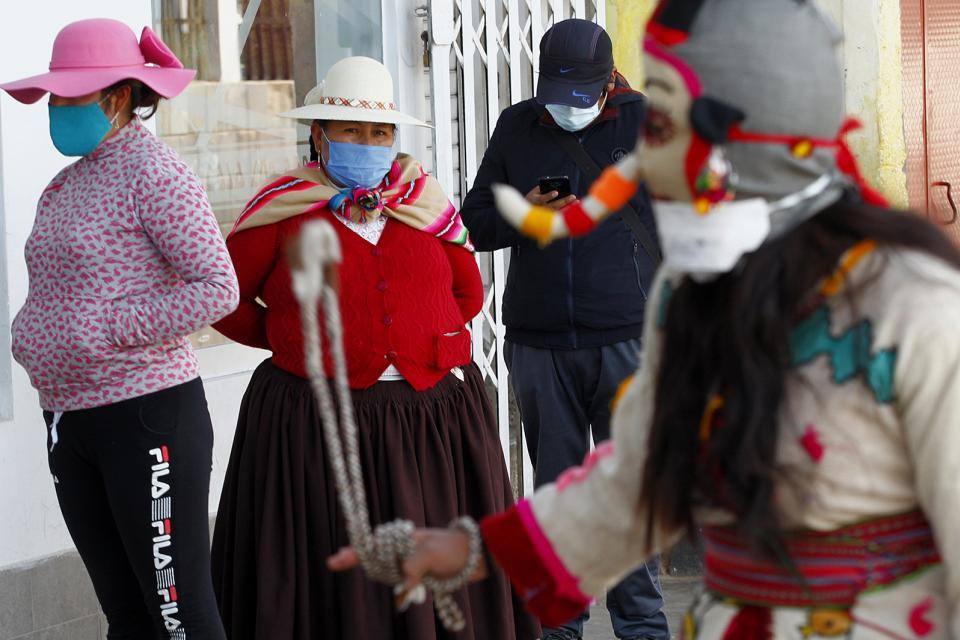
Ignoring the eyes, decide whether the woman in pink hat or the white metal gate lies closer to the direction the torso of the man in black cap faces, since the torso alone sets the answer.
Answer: the woman in pink hat

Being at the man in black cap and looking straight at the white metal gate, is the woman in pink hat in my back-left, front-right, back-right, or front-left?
back-left

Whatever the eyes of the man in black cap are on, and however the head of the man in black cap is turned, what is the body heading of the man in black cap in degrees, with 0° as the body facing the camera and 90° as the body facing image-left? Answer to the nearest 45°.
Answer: approximately 0°

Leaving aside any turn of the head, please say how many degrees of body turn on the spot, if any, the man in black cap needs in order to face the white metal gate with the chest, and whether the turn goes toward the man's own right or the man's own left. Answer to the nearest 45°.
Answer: approximately 180°

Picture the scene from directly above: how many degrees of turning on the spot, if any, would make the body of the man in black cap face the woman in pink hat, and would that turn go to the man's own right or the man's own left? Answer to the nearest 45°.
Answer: approximately 45° to the man's own right
